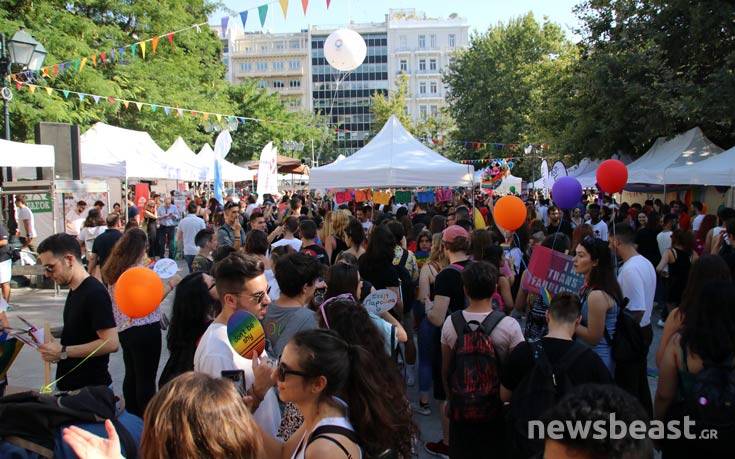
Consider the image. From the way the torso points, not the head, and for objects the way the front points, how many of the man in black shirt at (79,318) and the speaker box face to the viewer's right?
1

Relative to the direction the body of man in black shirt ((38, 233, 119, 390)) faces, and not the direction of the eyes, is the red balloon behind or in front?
behind

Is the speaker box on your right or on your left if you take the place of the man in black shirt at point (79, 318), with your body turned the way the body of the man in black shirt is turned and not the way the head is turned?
on your right

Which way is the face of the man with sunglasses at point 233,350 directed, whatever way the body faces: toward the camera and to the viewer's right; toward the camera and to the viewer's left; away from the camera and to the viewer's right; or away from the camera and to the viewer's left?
toward the camera and to the viewer's right
